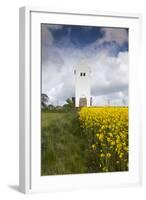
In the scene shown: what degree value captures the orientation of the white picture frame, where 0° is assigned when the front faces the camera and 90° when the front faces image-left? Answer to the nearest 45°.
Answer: approximately 315°
